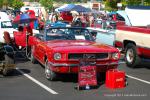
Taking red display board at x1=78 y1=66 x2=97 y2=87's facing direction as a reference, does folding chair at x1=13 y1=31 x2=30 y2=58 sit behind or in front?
behind

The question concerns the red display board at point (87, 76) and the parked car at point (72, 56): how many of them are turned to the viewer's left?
0

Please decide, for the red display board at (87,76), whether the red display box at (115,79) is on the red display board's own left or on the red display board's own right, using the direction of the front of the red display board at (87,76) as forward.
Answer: on the red display board's own left

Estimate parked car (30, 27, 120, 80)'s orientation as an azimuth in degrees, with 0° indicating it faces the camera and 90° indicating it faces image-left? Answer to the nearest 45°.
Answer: approximately 315°

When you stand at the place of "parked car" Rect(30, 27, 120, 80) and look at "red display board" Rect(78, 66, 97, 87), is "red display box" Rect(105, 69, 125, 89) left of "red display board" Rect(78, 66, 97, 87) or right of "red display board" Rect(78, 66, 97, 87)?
left

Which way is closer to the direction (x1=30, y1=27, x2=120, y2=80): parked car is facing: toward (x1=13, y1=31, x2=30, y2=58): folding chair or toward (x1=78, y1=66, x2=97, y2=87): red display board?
the red display board

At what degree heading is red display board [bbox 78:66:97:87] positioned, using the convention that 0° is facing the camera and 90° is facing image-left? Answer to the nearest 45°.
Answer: approximately 0°

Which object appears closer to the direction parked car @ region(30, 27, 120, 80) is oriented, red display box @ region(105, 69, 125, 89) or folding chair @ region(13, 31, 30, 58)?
the red display box

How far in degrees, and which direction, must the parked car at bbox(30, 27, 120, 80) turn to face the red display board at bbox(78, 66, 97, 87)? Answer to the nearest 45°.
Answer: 0° — it already faces it

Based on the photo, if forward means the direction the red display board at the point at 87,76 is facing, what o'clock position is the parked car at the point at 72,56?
The parked car is roughly at 5 o'clock from the red display board.
